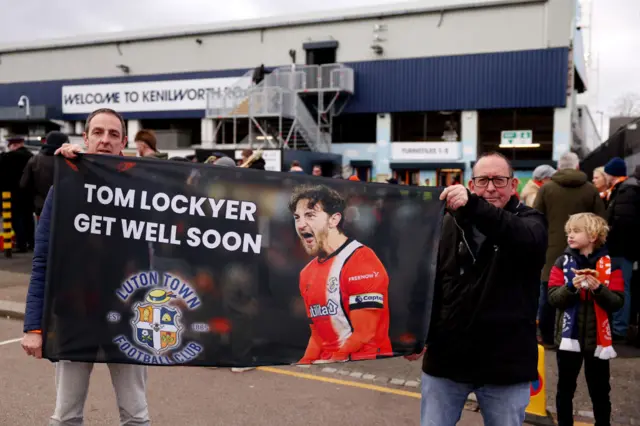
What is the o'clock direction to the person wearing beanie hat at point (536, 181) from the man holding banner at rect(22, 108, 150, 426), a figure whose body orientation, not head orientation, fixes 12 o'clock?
The person wearing beanie hat is roughly at 8 o'clock from the man holding banner.

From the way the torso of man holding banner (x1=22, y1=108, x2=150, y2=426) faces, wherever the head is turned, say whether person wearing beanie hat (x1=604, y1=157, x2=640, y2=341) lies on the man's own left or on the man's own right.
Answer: on the man's own left

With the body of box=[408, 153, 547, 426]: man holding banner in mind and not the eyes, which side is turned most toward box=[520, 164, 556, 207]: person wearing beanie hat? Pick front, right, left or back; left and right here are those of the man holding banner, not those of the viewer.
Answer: back

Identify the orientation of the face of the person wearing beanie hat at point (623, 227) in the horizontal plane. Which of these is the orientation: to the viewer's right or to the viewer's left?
to the viewer's left

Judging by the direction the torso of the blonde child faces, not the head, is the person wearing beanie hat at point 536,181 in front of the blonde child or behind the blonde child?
behind

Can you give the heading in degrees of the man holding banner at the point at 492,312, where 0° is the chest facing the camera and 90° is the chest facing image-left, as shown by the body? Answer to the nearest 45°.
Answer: approximately 0°
